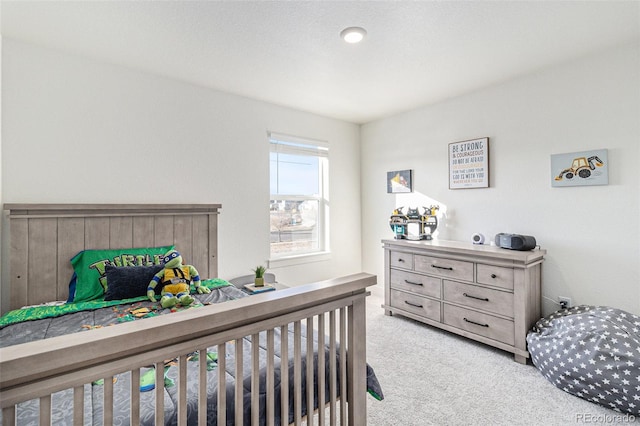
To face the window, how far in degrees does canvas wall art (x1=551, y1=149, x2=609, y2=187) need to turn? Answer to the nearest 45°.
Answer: approximately 45° to its right

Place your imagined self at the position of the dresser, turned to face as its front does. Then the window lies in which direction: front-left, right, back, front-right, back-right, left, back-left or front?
front-right

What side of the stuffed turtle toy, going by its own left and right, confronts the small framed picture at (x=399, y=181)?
left

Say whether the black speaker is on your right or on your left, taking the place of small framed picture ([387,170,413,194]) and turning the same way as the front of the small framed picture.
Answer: on your left

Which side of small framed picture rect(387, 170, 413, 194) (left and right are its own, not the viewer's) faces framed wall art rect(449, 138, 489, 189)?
left

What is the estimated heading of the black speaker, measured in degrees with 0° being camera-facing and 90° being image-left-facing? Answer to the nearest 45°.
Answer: approximately 45°
